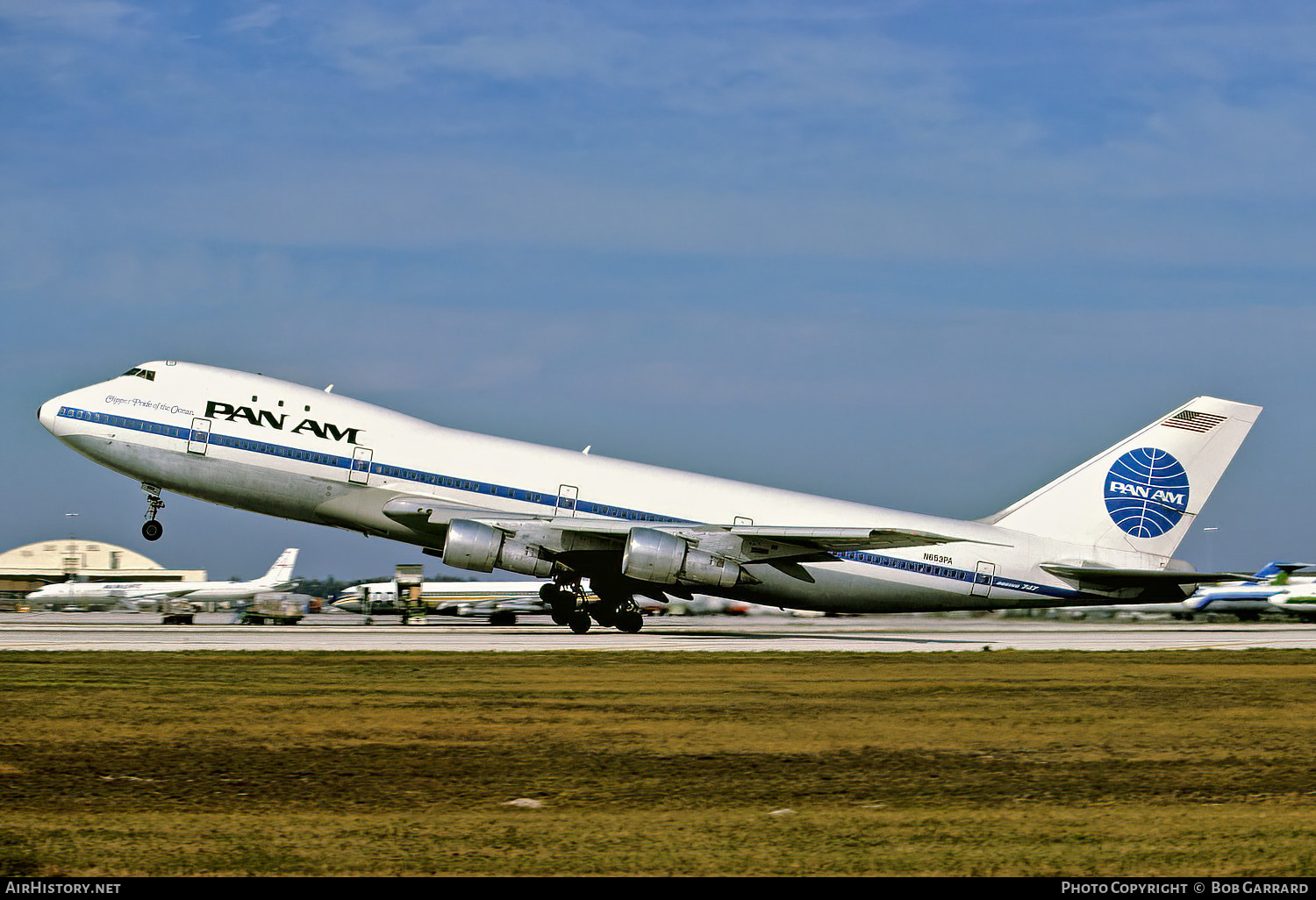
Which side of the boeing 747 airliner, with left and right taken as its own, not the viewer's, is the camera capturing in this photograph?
left
